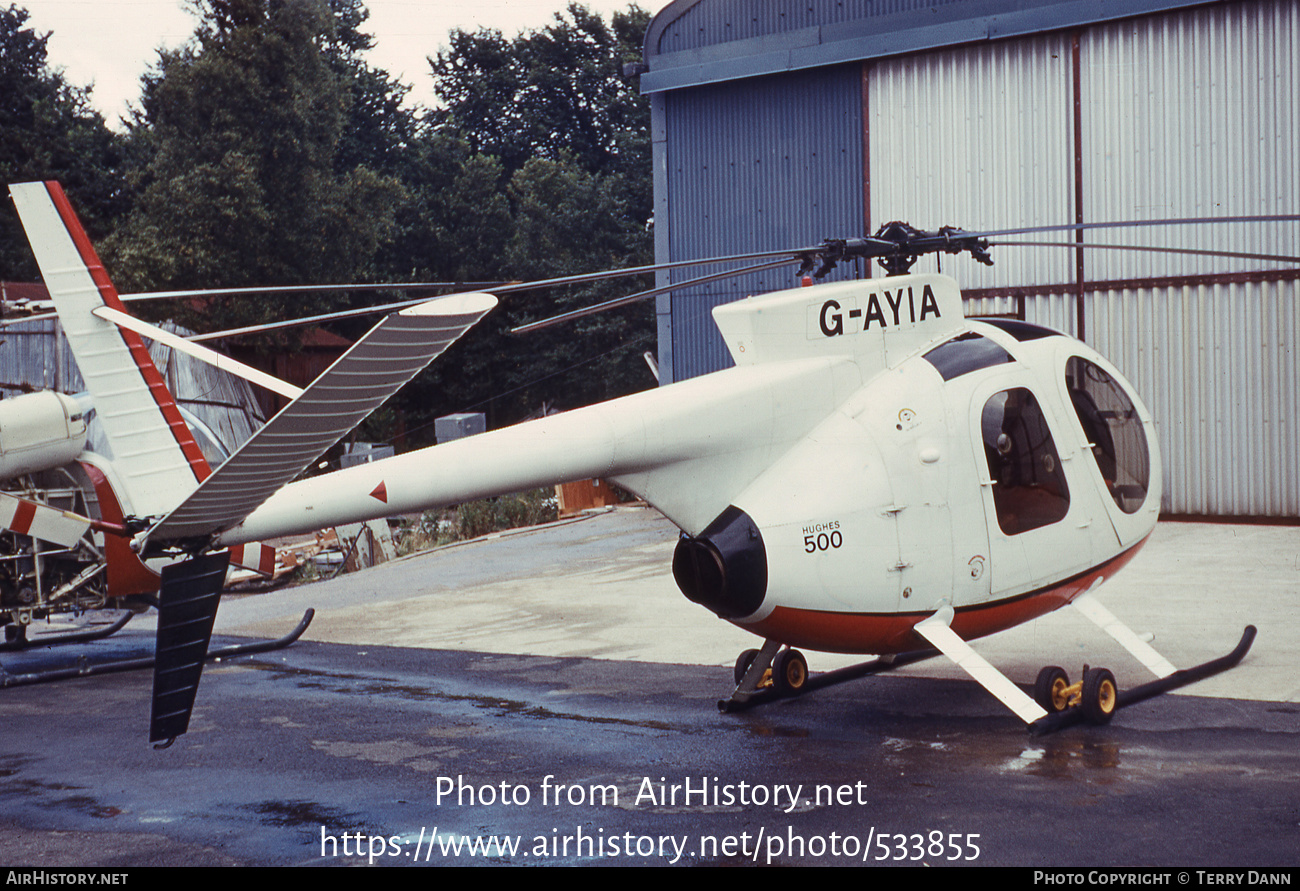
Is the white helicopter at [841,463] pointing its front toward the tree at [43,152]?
no

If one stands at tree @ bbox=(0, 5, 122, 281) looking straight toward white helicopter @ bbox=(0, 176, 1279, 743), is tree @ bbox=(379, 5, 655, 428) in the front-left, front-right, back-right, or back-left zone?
front-left

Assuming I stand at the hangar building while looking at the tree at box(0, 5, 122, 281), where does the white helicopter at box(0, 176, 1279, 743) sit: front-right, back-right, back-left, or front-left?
back-left

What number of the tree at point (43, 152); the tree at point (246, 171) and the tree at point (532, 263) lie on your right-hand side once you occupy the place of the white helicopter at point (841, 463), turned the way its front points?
0

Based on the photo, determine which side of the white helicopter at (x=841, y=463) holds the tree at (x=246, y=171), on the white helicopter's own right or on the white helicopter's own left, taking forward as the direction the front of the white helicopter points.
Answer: on the white helicopter's own left

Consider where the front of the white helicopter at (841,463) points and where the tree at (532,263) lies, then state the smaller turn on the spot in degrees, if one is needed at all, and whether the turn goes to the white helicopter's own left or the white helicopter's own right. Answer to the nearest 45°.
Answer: approximately 45° to the white helicopter's own left

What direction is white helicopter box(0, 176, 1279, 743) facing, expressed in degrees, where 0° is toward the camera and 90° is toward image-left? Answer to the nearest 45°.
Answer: approximately 225°

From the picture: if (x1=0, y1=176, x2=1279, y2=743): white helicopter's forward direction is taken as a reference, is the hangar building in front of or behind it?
in front

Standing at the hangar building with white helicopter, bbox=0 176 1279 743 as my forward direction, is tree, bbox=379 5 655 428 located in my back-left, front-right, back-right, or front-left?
back-right
